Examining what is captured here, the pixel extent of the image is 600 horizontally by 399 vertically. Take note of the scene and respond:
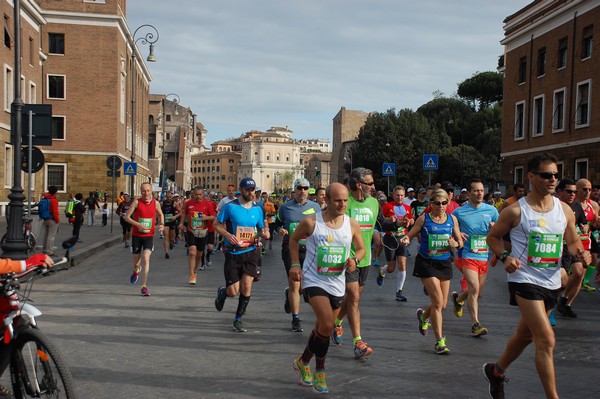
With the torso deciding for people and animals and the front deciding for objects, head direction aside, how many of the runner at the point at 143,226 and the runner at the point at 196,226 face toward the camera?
2

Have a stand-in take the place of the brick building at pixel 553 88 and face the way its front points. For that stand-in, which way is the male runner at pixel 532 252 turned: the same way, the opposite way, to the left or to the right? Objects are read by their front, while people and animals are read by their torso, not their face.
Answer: to the left

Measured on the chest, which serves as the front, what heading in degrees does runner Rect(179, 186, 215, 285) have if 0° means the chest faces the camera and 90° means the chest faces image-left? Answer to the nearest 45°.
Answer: approximately 0°

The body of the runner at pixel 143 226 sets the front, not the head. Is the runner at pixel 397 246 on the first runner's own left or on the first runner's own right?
on the first runner's own left

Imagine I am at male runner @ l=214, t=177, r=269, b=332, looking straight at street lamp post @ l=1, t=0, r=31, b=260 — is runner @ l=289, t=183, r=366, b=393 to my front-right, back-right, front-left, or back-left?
back-left

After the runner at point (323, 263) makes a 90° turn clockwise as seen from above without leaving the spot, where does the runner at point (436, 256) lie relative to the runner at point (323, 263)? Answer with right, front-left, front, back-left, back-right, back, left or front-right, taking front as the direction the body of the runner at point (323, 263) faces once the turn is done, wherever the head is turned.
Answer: back

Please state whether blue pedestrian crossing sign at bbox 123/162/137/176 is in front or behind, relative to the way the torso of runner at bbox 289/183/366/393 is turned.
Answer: behind

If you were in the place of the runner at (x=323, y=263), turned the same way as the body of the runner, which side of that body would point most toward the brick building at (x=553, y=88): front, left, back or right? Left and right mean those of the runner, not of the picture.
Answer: left

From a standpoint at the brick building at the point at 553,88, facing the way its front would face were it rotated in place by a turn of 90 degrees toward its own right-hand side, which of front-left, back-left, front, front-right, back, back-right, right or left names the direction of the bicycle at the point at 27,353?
back-left

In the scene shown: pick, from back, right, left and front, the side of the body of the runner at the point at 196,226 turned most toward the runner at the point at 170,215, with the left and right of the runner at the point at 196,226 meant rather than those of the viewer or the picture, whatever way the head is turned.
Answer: back
